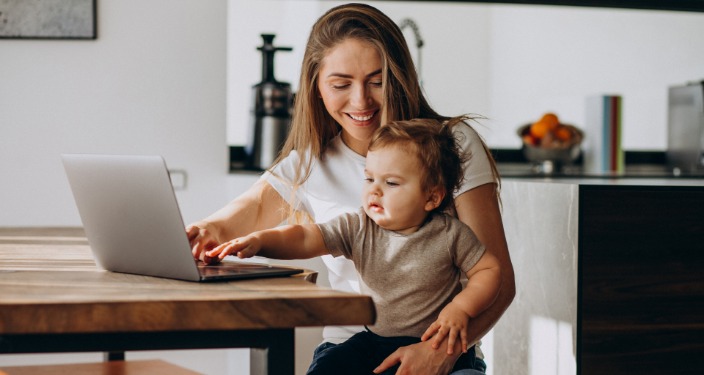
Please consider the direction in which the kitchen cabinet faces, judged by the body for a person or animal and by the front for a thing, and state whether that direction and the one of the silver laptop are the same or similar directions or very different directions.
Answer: very different directions

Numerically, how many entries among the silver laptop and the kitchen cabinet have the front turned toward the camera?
1

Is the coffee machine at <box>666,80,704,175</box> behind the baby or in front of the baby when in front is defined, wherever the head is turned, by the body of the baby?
behind

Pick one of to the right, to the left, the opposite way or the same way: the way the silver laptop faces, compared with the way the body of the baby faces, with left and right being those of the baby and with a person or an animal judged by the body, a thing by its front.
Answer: the opposite way

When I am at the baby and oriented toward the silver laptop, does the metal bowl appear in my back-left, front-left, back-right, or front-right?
back-right

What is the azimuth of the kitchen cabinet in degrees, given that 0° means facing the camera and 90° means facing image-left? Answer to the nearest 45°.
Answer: approximately 0°

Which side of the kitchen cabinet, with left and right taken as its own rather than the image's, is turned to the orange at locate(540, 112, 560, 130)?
back

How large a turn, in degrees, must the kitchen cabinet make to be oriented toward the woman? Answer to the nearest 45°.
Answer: approximately 45° to its right

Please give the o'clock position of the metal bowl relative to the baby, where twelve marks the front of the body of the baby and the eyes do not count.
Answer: The metal bowl is roughly at 5 o'clock from the baby.

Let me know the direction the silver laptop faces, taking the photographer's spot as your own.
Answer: facing away from the viewer and to the right of the viewer
